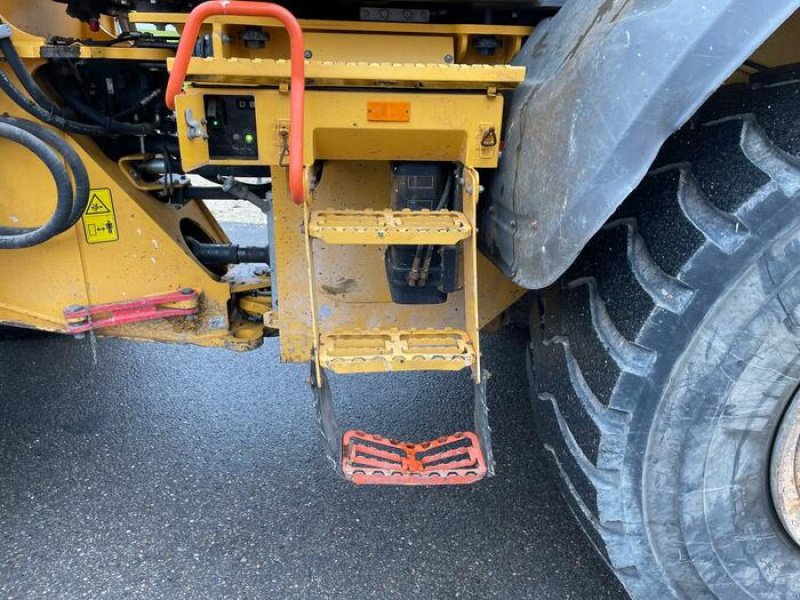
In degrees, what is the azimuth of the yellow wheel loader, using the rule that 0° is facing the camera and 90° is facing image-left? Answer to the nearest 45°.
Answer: approximately 90°
